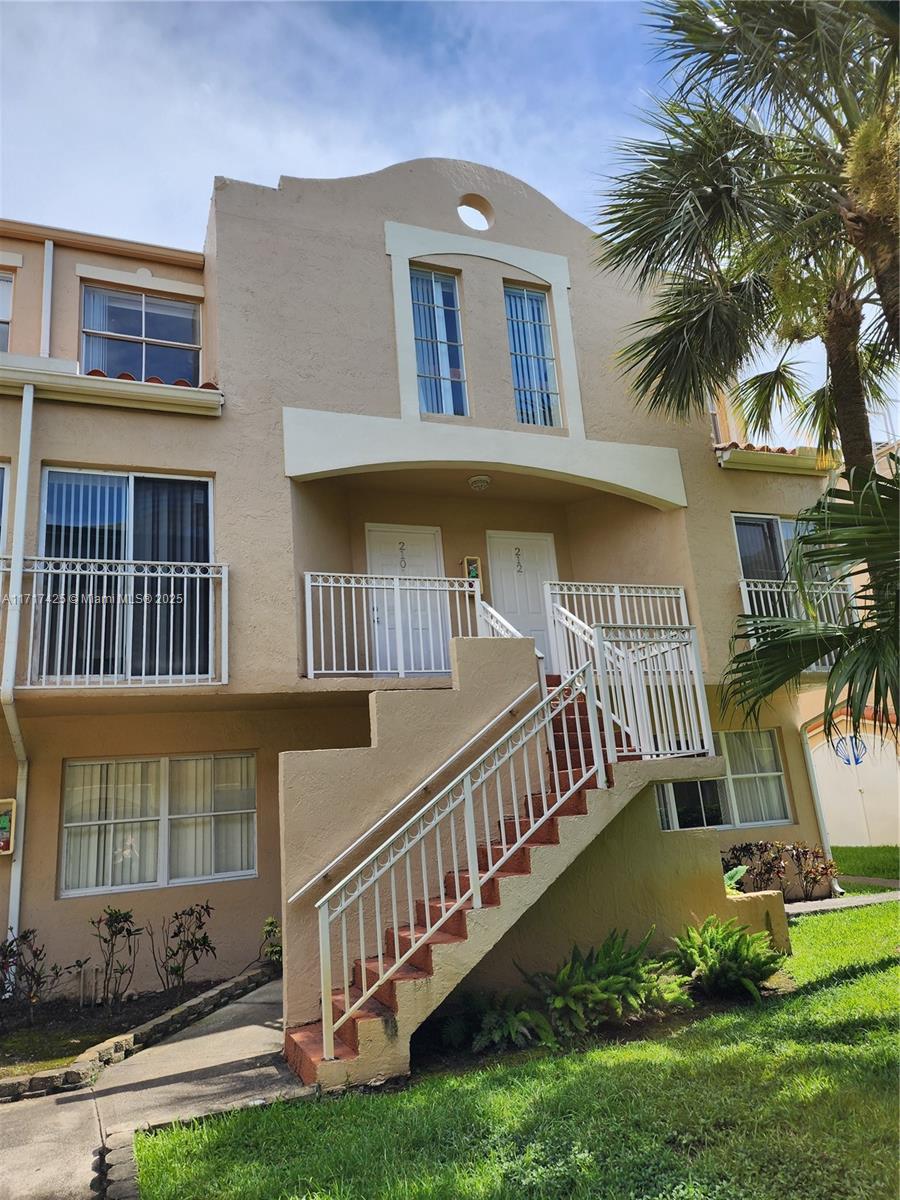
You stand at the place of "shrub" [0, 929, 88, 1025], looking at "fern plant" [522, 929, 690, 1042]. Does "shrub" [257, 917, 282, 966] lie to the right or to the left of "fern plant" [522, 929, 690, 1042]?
left

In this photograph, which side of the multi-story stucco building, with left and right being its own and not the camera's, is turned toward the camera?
front

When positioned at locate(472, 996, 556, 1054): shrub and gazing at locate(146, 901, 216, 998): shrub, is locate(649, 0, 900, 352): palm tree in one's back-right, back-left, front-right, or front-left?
back-right

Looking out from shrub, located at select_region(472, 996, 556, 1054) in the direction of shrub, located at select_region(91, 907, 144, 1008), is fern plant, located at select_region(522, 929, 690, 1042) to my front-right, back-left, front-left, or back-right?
back-right

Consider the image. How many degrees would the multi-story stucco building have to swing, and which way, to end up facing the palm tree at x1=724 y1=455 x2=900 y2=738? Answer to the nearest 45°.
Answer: approximately 45° to its left

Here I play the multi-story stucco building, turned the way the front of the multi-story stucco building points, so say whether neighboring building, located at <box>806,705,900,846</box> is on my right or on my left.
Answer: on my left

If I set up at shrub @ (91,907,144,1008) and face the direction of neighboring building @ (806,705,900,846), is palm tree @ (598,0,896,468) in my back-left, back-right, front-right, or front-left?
front-right
